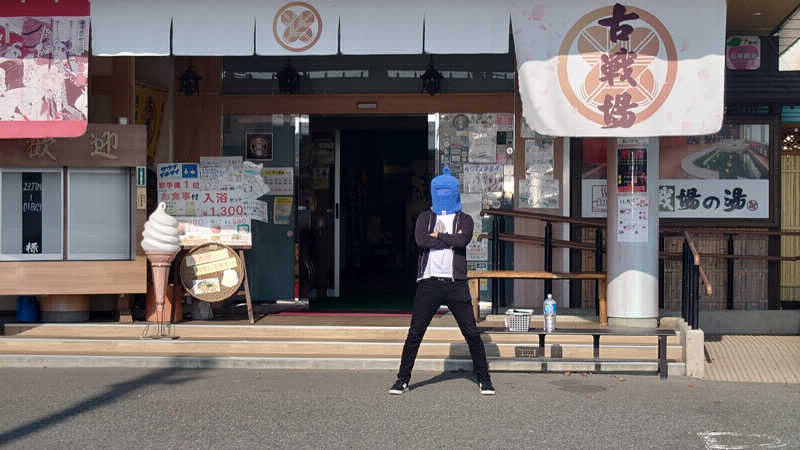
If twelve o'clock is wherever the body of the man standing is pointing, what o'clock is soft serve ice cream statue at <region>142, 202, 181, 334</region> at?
The soft serve ice cream statue is roughly at 4 o'clock from the man standing.

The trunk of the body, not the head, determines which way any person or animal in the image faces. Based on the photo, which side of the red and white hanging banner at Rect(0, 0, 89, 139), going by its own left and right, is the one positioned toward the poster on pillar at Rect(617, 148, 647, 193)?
left

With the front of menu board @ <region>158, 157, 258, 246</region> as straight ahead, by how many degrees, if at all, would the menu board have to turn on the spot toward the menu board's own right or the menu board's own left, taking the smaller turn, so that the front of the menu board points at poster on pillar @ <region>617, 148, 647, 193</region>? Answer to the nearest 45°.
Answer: approximately 90° to the menu board's own left

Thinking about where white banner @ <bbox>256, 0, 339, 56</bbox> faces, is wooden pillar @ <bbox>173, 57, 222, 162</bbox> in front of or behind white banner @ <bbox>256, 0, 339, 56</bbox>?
behind

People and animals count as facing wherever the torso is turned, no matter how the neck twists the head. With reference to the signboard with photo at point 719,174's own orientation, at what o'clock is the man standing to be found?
The man standing is roughly at 1 o'clock from the signboard with photo.

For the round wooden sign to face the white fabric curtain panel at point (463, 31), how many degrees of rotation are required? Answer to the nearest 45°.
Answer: approximately 45° to its left

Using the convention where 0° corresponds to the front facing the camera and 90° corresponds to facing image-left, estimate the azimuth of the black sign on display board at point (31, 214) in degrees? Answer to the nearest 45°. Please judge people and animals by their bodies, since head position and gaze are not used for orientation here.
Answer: approximately 0°
